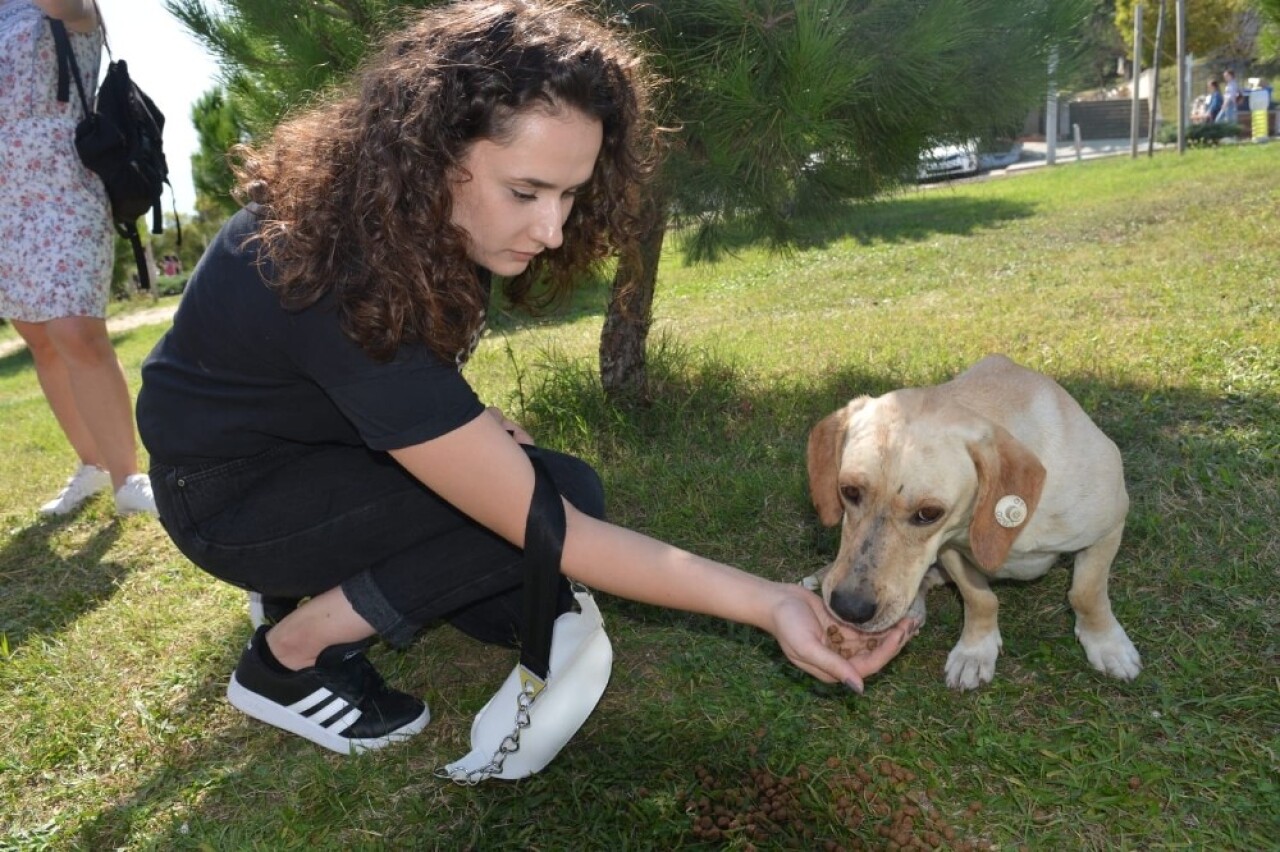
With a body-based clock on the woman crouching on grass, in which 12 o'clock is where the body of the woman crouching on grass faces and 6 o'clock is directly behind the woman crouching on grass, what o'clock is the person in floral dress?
The person in floral dress is roughly at 8 o'clock from the woman crouching on grass.

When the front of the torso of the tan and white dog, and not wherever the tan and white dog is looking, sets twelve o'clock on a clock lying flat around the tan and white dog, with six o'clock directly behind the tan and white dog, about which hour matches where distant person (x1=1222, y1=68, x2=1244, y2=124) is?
The distant person is roughly at 5 o'clock from the tan and white dog.

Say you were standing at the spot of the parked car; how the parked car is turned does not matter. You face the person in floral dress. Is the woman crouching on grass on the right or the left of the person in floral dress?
left

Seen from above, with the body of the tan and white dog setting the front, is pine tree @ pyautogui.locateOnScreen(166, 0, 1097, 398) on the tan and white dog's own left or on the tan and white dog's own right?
on the tan and white dog's own right

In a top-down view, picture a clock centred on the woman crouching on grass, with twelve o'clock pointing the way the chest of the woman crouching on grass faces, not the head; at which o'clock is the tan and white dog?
The tan and white dog is roughly at 12 o'clock from the woman crouching on grass.

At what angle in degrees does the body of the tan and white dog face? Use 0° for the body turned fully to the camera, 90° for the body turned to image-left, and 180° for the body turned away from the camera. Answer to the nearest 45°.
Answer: approximately 45°

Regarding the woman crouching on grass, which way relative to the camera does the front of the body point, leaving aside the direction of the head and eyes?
to the viewer's right
